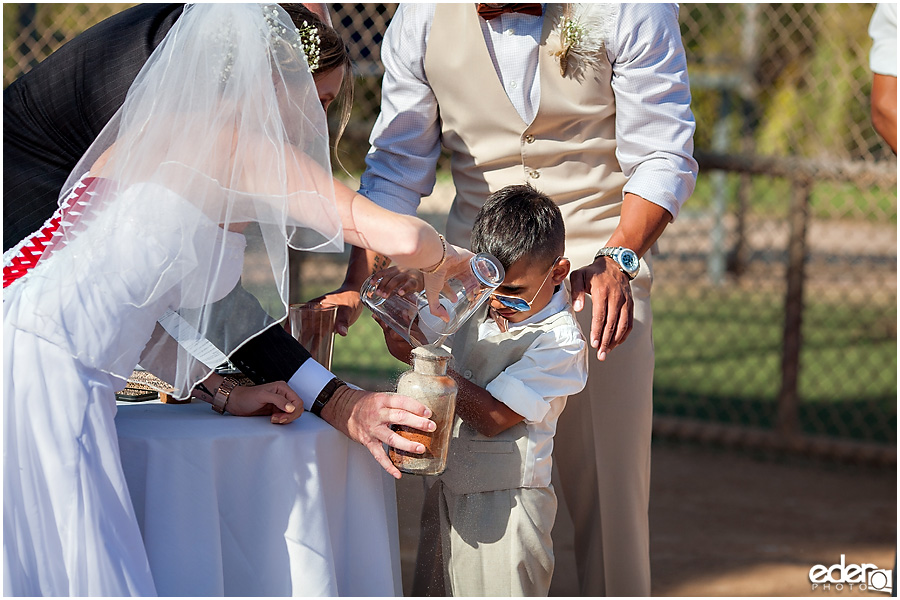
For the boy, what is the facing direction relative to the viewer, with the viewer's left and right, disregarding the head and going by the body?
facing the viewer and to the left of the viewer

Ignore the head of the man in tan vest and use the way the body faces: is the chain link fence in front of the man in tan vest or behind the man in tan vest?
behind

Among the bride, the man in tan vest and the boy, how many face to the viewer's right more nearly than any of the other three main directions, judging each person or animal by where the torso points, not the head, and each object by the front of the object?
1

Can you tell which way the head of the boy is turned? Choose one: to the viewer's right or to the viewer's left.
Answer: to the viewer's left

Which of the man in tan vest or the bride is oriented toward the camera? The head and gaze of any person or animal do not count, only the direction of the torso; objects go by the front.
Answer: the man in tan vest

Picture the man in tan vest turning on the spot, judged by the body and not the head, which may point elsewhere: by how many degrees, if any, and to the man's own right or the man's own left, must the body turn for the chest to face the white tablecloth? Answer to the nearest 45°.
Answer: approximately 45° to the man's own right

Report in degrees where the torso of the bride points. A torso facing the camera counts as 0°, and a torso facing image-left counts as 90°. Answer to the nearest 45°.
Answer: approximately 270°

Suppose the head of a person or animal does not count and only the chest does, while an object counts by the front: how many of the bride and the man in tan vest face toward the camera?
1

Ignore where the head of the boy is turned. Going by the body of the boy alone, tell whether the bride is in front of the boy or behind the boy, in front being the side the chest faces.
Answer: in front

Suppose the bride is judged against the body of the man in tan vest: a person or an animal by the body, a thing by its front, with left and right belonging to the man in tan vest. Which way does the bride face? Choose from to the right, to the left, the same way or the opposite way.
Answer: to the left

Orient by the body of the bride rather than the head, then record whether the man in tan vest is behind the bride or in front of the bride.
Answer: in front

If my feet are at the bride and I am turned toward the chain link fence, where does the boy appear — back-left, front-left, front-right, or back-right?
front-right

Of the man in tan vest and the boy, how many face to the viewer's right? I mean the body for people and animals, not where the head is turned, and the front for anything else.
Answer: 0

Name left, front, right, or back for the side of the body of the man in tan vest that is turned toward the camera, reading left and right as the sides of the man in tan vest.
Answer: front
